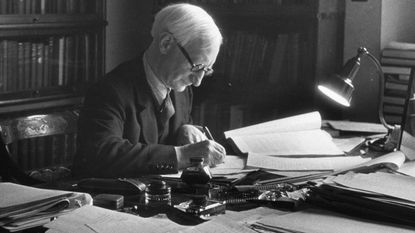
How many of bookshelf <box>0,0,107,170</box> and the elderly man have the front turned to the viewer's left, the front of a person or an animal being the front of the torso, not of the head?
0

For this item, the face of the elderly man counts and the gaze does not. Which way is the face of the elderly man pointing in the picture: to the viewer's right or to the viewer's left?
to the viewer's right

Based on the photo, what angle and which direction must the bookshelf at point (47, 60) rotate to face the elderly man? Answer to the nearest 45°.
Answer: approximately 45° to its left

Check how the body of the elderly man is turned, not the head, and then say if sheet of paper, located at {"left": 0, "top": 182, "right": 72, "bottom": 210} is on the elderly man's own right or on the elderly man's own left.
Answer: on the elderly man's own right

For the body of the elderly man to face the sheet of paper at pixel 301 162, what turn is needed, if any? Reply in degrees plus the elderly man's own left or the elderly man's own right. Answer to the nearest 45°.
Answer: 0° — they already face it

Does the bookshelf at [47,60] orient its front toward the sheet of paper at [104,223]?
yes

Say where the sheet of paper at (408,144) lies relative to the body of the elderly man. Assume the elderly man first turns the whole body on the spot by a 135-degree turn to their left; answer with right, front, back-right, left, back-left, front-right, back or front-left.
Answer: right

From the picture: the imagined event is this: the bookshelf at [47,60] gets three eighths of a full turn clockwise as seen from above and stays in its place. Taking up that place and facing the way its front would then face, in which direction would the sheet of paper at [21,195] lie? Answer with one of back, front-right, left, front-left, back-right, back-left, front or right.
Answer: back-left

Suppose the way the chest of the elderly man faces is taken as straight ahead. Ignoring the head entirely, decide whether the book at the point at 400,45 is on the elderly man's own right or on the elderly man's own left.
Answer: on the elderly man's own left

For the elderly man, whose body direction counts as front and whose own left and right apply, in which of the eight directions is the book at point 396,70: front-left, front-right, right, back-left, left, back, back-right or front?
left

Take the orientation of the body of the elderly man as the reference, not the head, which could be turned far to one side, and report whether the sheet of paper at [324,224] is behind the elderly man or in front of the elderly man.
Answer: in front

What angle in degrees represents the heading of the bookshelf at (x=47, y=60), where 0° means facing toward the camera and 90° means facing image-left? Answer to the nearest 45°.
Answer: approximately 0°

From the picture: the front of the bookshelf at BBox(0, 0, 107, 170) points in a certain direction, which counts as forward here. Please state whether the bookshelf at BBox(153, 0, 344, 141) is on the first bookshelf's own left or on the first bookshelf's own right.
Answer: on the first bookshelf's own left

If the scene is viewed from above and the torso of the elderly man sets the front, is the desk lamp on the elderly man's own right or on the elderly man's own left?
on the elderly man's own left

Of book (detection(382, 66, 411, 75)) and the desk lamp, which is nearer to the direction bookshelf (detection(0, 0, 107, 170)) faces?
the desk lamp

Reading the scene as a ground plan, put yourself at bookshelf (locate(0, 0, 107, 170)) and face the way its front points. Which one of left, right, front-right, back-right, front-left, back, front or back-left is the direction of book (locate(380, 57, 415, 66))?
left

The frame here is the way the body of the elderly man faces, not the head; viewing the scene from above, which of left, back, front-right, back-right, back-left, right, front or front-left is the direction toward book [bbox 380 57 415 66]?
left

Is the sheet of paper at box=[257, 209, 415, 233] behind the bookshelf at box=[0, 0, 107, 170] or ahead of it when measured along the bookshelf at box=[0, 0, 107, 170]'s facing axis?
ahead

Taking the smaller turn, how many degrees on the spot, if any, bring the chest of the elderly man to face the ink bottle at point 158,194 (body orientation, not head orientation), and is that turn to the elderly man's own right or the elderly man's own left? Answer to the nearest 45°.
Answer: approximately 45° to the elderly man's own right

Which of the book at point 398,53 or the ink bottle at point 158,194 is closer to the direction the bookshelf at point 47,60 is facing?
the ink bottle
